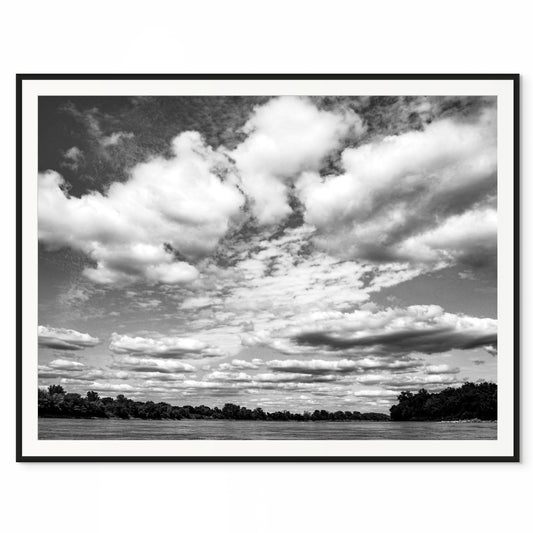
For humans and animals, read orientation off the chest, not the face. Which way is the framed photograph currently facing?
toward the camera
